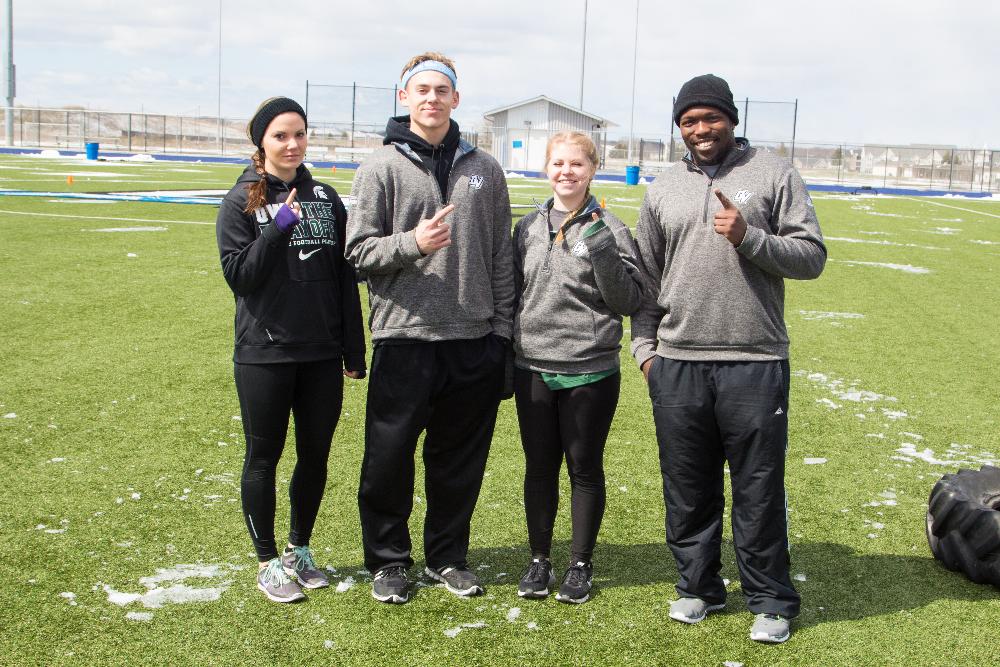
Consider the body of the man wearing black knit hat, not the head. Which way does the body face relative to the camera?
toward the camera

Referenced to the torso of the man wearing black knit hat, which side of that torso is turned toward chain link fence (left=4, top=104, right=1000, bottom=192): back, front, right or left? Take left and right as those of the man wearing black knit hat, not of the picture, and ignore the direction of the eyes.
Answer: back

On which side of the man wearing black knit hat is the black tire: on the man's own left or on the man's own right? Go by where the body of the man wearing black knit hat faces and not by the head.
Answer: on the man's own left

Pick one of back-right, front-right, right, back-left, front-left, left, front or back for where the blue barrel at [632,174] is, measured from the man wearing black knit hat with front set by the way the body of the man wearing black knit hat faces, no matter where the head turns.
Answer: back

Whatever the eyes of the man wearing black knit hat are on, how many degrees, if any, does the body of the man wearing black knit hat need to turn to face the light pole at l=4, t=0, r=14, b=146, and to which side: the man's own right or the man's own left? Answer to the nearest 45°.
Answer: approximately 135° to the man's own right

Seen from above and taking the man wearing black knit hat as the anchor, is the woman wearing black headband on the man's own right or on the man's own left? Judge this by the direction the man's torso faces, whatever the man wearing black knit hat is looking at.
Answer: on the man's own right

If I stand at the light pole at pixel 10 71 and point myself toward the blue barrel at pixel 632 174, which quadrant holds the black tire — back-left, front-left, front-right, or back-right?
front-right

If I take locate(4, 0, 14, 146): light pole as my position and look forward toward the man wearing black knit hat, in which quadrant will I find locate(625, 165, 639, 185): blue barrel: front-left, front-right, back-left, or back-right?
front-left
